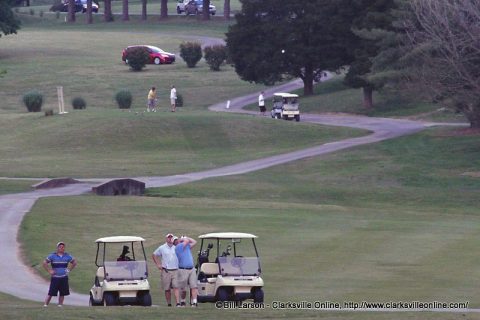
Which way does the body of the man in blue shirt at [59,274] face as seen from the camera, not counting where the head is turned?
toward the camera

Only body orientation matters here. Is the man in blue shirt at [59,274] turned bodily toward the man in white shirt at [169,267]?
no

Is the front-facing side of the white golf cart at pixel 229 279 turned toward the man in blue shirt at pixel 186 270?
no

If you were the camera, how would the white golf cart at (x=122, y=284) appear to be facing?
facing the viewer

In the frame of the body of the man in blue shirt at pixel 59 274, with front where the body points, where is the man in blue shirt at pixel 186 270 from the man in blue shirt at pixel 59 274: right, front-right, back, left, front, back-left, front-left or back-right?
left

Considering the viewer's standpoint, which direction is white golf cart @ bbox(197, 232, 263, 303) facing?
facing the viewer and to the right of the viewer

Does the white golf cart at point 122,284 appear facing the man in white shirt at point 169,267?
no

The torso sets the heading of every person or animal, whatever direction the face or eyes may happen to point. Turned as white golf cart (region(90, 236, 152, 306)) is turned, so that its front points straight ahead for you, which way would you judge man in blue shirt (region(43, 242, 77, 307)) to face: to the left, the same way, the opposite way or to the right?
the same way

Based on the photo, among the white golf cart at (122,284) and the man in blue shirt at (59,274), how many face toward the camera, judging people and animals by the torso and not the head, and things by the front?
2

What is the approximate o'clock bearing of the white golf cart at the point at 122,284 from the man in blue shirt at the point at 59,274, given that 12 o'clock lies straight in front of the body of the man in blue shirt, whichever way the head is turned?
The white golf cart is roughly at 10 o'clock from the man in blue shirt.

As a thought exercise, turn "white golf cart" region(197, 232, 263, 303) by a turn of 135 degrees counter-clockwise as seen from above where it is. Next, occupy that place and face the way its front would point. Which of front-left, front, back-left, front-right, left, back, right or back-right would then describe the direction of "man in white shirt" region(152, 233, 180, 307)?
left

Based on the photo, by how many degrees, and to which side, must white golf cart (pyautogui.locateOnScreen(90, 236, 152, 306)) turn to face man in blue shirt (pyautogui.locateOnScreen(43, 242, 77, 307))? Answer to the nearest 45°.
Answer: approximately 90° to its right
